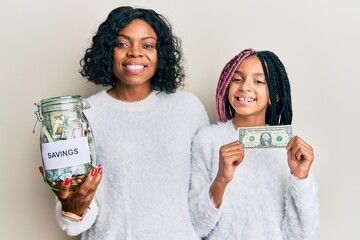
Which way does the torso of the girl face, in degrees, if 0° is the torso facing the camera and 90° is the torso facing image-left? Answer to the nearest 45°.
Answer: approximately 0°
